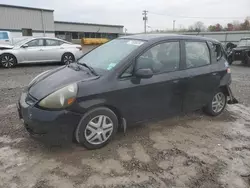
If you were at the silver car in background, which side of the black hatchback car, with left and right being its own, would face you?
right

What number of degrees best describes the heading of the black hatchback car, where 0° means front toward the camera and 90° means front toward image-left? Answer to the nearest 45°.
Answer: approximately 45°
